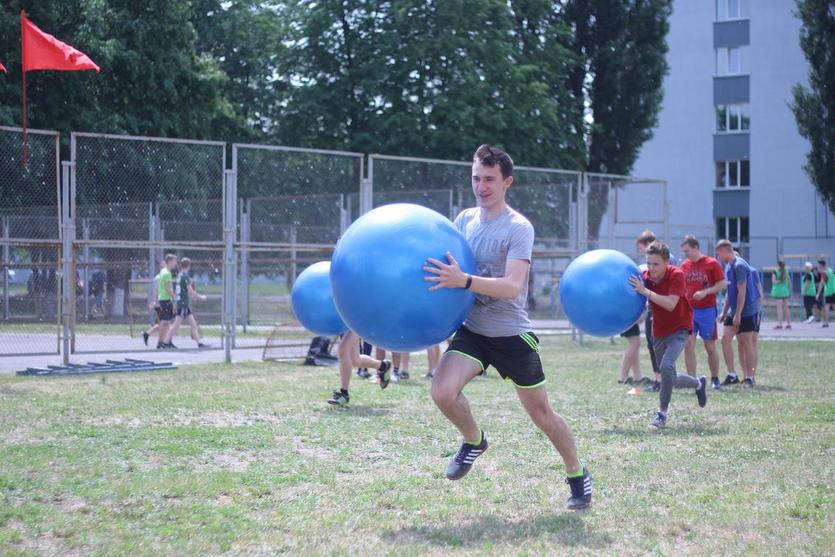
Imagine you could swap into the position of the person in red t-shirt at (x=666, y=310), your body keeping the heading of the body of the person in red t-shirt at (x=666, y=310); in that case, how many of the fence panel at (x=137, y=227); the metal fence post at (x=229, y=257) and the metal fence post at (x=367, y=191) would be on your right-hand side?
3

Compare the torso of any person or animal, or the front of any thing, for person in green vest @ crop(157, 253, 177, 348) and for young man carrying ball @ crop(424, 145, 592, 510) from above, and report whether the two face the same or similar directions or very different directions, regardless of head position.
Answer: very different directions

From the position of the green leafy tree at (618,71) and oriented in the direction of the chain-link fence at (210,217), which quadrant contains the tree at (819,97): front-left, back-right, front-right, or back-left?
back-left

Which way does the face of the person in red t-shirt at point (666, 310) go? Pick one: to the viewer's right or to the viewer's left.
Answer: to the viewer's left

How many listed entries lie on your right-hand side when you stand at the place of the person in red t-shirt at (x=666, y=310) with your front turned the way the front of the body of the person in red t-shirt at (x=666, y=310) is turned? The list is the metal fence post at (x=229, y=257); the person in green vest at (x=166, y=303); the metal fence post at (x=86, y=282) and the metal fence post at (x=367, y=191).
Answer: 4

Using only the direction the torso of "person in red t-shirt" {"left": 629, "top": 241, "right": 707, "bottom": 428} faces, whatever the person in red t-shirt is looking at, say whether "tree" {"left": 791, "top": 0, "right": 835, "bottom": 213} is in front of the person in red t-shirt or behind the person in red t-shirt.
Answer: behind

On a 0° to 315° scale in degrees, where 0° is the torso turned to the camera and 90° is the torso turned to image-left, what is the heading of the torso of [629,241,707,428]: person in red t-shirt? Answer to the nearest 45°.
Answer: approximately 45°
